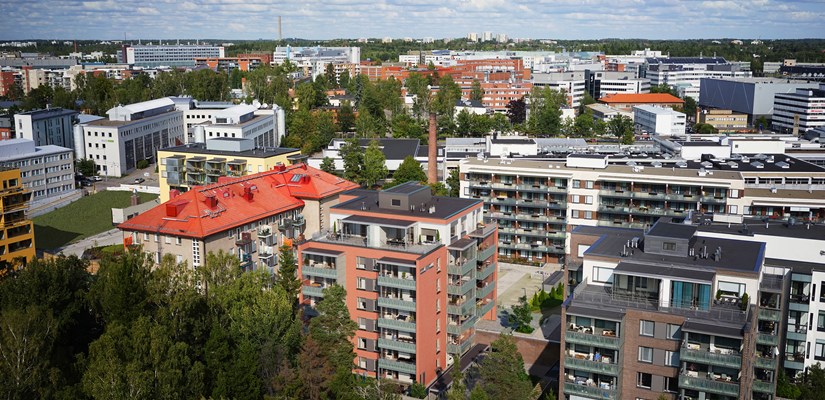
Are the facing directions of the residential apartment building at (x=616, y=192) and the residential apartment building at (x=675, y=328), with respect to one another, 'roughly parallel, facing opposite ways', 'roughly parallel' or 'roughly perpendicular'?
roughly parallel

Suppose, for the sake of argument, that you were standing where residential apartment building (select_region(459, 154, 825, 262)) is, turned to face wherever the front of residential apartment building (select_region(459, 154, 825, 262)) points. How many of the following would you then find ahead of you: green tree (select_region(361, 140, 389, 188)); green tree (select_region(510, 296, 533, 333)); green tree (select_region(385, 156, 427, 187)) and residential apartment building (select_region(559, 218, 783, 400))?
2

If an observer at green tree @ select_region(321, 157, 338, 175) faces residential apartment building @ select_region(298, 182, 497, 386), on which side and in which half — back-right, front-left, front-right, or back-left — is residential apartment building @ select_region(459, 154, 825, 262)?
front-left

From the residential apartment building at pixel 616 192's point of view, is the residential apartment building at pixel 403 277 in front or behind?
in front

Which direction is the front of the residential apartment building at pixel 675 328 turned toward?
toward the camera

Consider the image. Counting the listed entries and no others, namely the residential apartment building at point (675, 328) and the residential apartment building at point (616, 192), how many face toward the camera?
2

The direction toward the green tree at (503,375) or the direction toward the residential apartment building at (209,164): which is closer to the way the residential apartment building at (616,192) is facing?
the green tree

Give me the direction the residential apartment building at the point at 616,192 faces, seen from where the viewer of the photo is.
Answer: facing the viewer

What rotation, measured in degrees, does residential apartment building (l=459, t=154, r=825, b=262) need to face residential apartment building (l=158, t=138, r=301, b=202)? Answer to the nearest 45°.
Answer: approximately 90° to its right

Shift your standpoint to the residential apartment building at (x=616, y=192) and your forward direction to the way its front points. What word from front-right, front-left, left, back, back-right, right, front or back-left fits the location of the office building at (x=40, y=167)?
right

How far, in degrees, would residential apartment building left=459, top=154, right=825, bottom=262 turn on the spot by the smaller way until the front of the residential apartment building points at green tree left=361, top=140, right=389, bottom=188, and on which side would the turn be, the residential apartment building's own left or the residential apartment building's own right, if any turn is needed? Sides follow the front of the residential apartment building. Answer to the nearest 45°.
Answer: approximately 135° to the residential apartment building's own right

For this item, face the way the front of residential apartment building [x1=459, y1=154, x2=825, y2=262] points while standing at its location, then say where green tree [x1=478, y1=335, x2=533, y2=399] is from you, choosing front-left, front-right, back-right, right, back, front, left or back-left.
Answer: front

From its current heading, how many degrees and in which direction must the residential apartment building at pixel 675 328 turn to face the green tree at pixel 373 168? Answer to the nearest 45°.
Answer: approximately 135° to its right

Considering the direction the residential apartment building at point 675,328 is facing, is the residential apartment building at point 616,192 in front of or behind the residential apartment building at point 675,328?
behind
